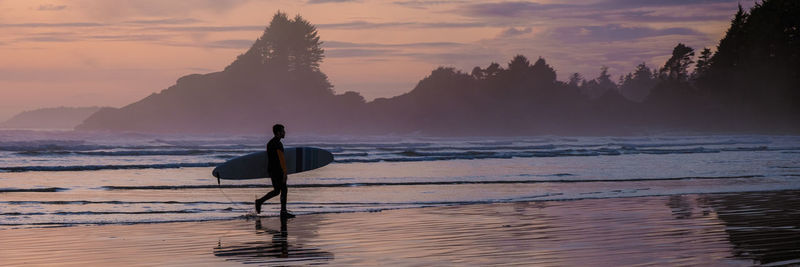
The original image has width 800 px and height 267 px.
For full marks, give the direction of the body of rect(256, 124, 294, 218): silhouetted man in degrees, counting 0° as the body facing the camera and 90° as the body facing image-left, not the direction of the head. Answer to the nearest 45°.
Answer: approximately 270°
